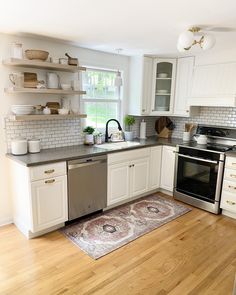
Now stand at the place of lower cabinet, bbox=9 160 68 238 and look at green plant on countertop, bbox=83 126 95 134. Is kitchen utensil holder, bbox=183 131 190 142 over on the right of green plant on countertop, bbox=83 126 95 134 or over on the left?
right

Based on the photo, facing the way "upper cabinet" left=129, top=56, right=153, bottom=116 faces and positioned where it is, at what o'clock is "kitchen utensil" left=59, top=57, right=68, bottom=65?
The kitchen utensil is roughly at 3 o'clock from the upper cabinet.

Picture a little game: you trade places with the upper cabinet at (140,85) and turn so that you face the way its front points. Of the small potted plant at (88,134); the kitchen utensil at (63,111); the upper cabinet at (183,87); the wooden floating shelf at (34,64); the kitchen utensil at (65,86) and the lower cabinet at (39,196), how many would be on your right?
5

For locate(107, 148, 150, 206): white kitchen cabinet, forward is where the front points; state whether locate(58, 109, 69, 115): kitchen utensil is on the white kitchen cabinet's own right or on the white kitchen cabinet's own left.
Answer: on the white kitchen cabinet's own right

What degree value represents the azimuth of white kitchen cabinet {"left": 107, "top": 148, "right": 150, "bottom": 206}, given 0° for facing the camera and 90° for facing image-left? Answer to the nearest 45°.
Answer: approximately 315°

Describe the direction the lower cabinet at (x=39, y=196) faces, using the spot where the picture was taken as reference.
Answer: facing the viewer and to the right of the viewer

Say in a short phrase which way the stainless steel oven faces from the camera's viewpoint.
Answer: facing the viewer and to the left of the viewer

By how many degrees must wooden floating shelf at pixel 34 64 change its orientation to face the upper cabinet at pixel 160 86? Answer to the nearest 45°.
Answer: approximately 45° to its left

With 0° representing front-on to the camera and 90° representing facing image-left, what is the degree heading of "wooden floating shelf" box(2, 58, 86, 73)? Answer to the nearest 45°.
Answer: approximately 315°

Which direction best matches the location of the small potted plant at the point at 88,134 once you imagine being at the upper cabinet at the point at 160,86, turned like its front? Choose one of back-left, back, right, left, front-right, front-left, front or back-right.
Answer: front-right
